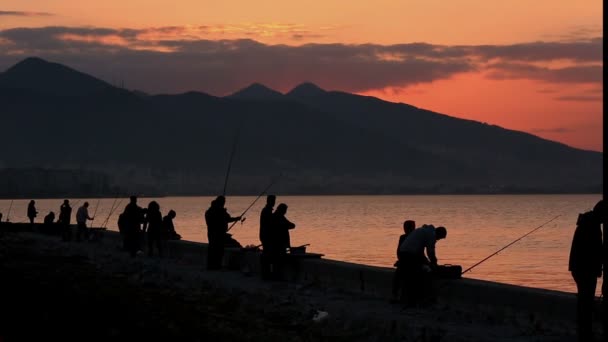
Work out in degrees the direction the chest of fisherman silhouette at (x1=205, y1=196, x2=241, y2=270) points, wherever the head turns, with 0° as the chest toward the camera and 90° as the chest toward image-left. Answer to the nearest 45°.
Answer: approximately 270°

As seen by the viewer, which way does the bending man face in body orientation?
to the viewer's right

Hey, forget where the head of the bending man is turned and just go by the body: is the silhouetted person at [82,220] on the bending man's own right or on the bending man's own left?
on the bending man's own left
